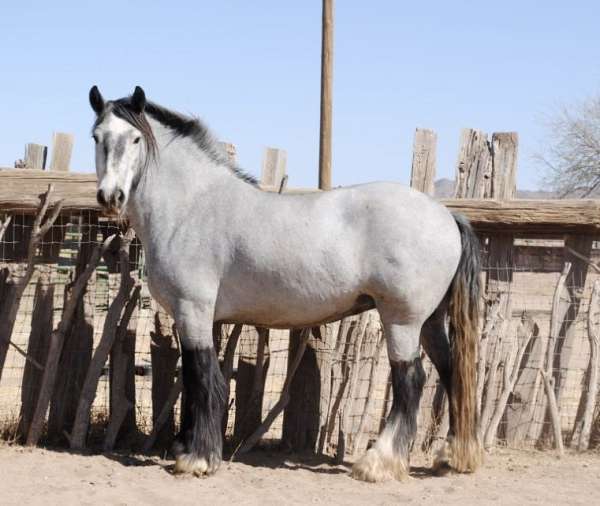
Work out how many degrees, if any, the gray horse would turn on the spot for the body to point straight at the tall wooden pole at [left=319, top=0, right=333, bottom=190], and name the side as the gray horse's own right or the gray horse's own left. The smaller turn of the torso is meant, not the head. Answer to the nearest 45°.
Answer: approximately 90° to the gray horse's own right

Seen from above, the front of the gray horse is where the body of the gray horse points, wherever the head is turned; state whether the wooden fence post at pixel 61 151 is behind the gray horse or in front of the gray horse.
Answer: in front

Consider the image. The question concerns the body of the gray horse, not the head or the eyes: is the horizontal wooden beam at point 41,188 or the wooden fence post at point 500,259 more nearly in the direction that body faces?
the horizontal wooden beam

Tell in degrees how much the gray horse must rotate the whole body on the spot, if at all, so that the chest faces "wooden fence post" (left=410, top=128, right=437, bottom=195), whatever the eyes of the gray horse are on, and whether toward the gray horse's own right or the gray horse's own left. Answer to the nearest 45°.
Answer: approximately 135° to the gray horse's own right

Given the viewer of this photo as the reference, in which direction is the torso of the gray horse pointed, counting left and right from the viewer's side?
facing to the left of the viewer

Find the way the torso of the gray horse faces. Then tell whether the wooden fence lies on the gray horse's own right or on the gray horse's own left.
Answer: on the gray horse's own right

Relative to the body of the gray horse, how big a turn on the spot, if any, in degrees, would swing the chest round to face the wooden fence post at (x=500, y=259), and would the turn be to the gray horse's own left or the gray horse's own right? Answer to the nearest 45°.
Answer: approximately 135° to the gray horse's own right

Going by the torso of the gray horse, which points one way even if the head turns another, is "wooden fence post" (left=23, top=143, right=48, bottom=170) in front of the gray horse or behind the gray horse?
in front

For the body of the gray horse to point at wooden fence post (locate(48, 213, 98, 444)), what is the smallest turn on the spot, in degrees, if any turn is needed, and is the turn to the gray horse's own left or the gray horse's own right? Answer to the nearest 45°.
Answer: approximately 45° to the gray horse's own right
